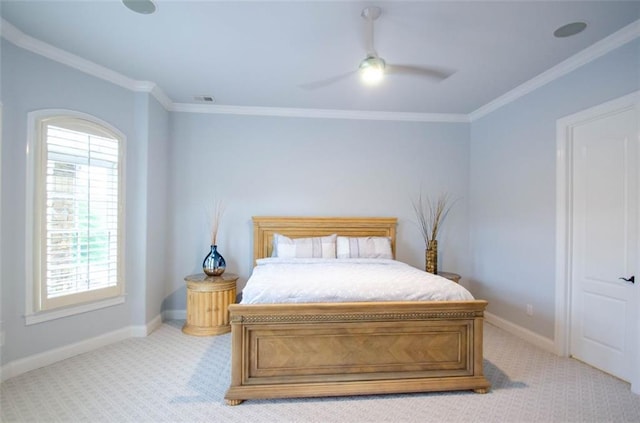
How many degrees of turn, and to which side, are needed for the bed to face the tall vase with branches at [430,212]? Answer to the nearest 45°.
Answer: approximately 135° to its left

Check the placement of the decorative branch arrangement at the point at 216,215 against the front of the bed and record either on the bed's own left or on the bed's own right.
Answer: on the bed's own right

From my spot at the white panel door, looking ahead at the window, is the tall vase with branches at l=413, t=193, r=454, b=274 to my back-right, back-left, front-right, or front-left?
front-right

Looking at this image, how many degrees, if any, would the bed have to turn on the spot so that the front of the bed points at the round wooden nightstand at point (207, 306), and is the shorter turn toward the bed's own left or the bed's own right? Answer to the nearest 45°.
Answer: approximately 135° to the bed's own right

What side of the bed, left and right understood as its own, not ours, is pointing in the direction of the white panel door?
left

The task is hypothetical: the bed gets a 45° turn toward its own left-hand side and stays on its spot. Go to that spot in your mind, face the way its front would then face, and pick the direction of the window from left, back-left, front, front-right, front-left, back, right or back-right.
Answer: back-right

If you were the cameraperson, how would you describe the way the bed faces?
facing the viewer

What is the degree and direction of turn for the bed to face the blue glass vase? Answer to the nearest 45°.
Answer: approximately 135° to its right
